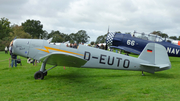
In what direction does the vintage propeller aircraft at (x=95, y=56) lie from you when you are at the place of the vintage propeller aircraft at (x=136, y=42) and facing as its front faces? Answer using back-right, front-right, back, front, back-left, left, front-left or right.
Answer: left

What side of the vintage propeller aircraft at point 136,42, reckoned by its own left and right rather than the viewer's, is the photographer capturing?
left

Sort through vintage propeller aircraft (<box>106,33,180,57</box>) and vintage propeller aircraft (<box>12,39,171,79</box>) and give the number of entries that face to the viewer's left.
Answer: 2

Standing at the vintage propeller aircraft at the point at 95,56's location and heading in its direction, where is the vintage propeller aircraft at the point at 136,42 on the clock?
the vintage propeller aircraft at the point at 136,42 is roughly at 4 o'clock from the vintage propeller aircraft at the point at 95,56.

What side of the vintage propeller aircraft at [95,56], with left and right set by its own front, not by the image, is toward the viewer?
left
